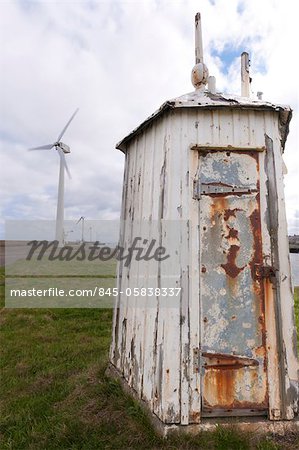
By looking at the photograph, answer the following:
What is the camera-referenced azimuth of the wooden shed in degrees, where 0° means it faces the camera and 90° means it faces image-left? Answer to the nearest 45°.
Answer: approximately 0°
